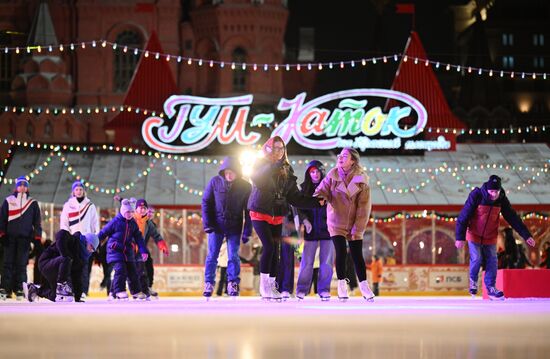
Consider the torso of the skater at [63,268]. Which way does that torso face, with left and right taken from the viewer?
facing to the right of the viewer

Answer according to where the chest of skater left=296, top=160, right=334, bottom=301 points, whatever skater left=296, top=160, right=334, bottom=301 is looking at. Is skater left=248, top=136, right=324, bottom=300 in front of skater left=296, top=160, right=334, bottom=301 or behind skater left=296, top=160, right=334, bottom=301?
in front

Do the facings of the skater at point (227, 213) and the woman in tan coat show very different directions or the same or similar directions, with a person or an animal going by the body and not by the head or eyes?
same or similar directions

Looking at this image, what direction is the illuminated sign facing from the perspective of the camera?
toward the camera

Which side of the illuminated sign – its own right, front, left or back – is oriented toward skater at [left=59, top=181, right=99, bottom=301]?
front

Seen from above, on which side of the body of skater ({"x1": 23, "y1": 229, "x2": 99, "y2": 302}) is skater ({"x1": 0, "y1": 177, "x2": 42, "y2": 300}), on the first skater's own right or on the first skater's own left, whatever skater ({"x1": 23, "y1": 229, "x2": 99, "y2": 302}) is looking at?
on the first skater's own left

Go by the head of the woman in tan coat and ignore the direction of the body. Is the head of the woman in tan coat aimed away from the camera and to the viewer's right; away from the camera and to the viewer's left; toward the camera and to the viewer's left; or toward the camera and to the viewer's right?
toward the camera and to the viewer's left

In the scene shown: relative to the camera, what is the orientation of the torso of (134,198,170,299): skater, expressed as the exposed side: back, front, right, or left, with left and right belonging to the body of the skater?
front

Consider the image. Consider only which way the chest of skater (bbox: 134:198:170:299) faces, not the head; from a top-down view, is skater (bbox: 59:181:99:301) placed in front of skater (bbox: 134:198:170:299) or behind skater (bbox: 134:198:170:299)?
in front

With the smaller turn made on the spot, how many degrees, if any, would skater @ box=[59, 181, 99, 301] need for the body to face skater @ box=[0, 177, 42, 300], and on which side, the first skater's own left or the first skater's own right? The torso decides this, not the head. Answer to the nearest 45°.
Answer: approximately 135° to the first skater's own right

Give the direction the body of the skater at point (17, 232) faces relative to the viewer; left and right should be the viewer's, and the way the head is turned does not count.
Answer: facing the viewer

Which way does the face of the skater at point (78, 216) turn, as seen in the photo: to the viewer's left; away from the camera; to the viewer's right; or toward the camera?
toward the camera

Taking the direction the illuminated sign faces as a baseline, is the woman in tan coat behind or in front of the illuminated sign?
in front

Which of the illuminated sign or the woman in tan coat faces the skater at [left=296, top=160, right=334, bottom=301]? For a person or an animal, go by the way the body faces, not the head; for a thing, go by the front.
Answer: the illuminated sign

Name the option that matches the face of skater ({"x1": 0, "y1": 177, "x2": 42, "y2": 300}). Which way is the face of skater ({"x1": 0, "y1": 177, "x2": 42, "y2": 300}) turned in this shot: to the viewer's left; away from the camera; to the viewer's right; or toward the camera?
toward the camera

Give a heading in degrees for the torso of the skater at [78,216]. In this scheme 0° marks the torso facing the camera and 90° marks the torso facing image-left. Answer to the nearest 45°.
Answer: approximately 0°
